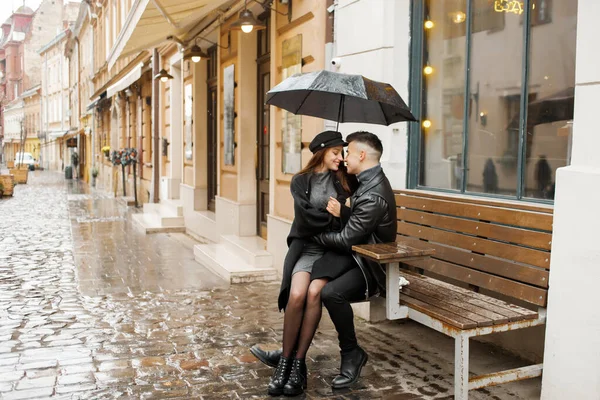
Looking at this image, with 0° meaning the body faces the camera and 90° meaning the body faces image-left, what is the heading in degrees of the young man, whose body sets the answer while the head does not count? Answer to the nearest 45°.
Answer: approximately 90°

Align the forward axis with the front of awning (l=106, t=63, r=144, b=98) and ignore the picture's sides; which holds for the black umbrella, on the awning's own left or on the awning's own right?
on the awning's own left

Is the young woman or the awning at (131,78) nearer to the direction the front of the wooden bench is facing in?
the young woman

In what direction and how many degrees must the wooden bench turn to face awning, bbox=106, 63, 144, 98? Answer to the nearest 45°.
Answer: approximately 90° to its right

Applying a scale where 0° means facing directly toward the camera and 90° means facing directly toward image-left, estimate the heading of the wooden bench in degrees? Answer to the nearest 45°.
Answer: approximately 45°

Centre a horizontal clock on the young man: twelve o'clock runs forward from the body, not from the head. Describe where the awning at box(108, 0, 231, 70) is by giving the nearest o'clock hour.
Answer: The awning is roughly at 2 o'clock from the young man.

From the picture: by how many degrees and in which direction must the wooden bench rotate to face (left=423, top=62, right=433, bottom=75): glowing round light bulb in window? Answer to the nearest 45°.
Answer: approximately 135° to its right

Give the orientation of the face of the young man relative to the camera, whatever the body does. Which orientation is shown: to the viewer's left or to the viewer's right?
to the viewer's left
